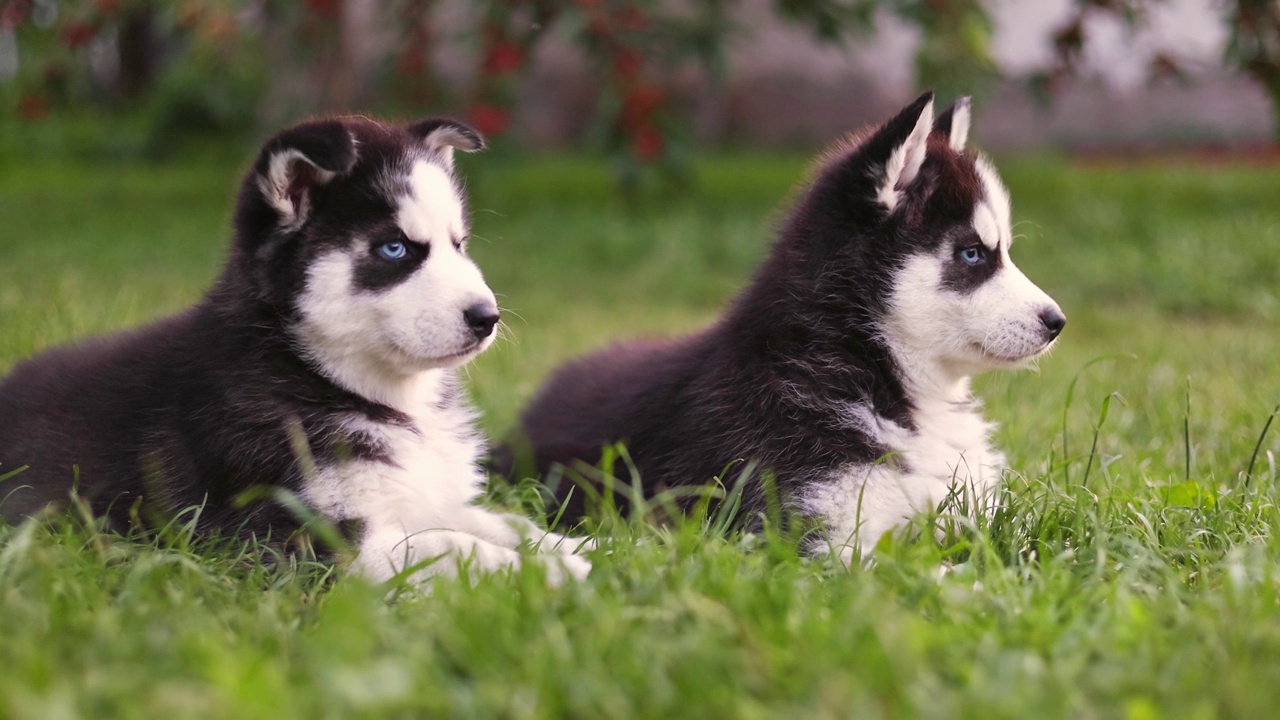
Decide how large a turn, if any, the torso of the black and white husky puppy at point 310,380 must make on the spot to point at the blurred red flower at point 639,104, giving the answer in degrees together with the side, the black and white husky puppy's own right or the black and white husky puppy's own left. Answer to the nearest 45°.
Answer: approximately 135° to the black and white husky puppy's own left

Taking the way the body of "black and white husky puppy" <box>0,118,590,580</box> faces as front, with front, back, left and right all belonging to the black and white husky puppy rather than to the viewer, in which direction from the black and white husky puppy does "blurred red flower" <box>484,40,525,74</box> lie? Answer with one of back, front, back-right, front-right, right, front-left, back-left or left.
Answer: back-left

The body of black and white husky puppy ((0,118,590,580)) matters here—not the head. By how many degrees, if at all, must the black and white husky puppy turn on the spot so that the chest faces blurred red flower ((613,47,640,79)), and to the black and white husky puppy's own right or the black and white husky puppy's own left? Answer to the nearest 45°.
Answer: approximately 135° to the black and white husky puppy's own left

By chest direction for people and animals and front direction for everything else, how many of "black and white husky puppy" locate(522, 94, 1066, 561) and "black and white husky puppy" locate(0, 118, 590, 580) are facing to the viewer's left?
0

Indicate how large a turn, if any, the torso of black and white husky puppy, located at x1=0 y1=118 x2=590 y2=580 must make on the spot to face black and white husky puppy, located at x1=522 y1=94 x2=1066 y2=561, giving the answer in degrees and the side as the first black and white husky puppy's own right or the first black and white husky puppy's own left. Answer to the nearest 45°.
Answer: approximately 45° to the first black and white husky puppy's own left

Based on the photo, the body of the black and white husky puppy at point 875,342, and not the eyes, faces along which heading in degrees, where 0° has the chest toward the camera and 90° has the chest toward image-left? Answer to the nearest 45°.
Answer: approximately 270°

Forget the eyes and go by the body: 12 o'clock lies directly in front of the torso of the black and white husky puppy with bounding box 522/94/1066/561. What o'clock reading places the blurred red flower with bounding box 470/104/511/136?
The blurred red flower is roughly at 8 o'clock from the black and white husky puppy.

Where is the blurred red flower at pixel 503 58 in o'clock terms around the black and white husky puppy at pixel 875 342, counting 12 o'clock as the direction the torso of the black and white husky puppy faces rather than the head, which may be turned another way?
The blurred red flower is roughly at 8 o'clock from the black and white husky puppy.

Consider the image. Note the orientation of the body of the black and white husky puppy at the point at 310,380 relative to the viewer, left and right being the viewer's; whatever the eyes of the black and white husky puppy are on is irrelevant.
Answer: facing the viewer and to the right of the viewer

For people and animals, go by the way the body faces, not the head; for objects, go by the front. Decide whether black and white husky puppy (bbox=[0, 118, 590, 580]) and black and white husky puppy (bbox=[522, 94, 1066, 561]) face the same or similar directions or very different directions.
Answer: same or similar directions

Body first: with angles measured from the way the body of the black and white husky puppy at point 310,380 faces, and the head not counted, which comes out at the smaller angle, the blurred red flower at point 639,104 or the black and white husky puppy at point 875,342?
the black and white husky puppy
